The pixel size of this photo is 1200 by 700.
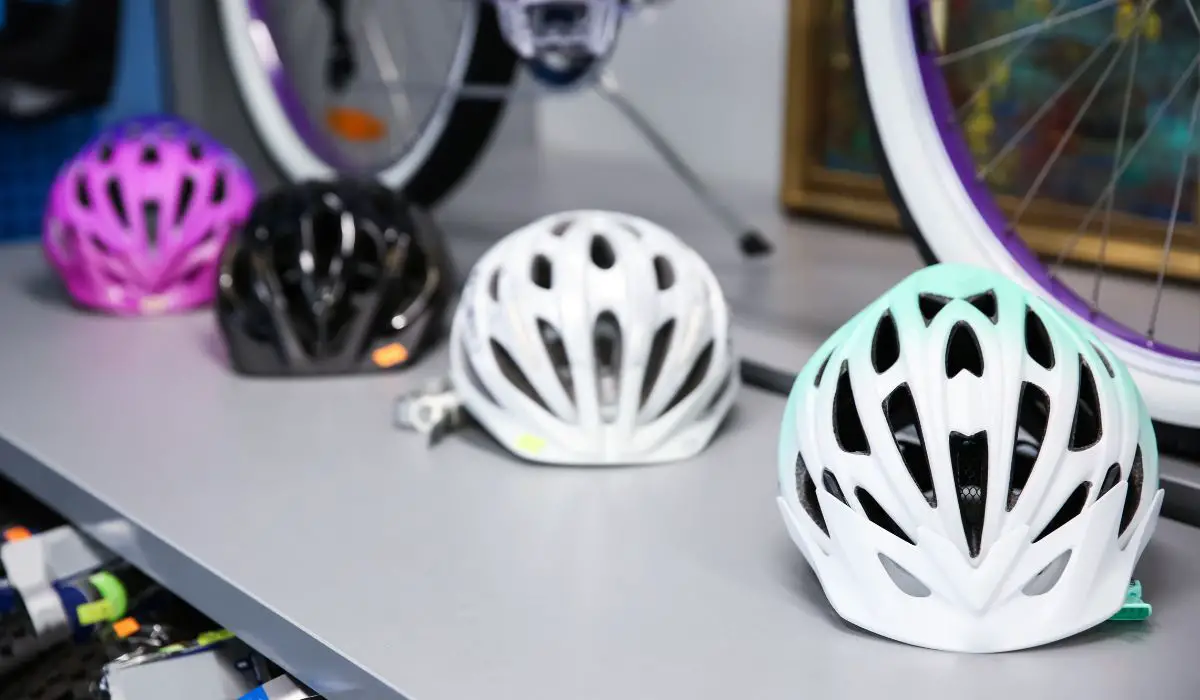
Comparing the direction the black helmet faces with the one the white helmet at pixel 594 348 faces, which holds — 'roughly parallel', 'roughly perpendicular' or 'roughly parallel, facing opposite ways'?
roughly parallel

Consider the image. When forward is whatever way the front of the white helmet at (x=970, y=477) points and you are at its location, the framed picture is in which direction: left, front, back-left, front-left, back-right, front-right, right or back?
back

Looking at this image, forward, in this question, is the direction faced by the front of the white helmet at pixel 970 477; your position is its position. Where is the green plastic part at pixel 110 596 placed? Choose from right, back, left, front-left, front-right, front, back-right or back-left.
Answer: right

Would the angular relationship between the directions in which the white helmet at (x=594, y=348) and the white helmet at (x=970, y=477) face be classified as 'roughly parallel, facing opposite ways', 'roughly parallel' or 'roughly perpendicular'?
roughly parallel

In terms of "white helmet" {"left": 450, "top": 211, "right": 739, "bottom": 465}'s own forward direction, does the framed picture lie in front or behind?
behind

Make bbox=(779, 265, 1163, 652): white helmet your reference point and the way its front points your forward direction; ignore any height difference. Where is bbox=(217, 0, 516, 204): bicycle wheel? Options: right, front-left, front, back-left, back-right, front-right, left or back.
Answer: back-right

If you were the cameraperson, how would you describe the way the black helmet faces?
facing the viewer

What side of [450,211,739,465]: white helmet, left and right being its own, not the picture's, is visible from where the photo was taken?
front

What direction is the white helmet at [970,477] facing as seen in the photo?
toward the camera

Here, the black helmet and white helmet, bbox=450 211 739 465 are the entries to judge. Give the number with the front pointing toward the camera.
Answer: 2
